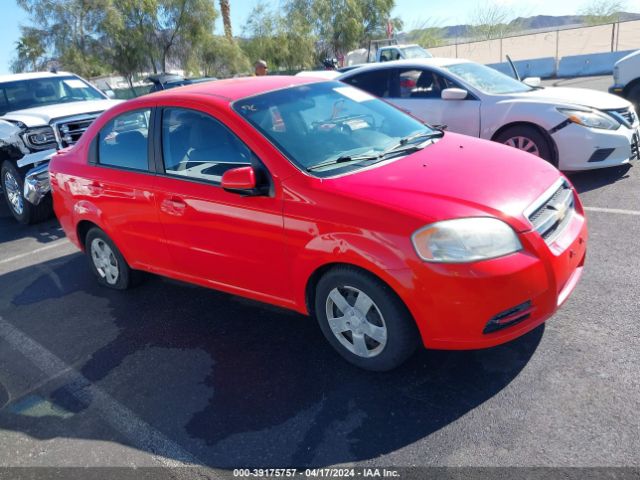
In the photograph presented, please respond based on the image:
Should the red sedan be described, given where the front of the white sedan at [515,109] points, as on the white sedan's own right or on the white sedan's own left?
on the white sedan's own right

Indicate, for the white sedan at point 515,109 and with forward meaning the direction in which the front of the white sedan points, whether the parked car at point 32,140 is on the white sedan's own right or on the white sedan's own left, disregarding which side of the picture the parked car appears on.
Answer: on the white sedan's own right

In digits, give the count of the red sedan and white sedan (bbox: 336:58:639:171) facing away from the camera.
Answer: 0

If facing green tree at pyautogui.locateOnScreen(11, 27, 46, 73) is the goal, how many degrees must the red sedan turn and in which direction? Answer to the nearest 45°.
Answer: approximately 180°

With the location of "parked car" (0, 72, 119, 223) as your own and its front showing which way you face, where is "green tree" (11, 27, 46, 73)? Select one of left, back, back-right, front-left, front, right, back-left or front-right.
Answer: back-left

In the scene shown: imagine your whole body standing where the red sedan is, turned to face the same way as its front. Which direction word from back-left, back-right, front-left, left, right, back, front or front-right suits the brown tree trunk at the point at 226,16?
back-left

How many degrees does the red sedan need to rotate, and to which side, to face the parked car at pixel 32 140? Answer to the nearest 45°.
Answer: approximately 180°

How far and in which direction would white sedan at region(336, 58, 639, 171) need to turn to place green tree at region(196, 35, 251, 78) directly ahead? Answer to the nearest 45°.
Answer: approximately 180°

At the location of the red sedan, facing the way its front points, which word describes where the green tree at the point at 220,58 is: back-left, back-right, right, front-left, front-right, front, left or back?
back-left
